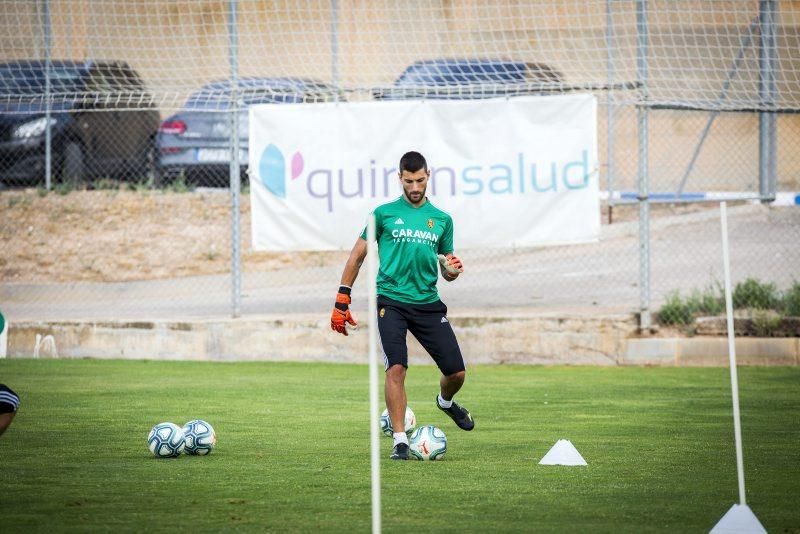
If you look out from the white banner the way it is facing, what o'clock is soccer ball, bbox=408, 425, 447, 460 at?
The soccer ball is roughly at 12 o'clock from the white banner.

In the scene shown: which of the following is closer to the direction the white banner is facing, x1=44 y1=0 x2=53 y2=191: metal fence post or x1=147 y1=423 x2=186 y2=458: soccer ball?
the soccer ball

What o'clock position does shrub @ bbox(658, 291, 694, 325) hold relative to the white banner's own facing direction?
The shrub is roughly at 9 o'clock from the white banner.

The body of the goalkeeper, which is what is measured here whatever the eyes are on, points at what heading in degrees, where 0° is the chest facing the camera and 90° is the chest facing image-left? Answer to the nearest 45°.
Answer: approximately 0°

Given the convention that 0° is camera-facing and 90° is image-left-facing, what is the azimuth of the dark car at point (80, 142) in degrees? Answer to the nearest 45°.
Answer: approximately 45°

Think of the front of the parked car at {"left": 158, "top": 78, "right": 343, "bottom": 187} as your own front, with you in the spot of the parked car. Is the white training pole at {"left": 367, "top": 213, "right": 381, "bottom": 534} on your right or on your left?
on your right

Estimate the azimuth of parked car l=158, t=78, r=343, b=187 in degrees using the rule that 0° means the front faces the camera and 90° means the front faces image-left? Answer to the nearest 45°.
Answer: approximately 225°

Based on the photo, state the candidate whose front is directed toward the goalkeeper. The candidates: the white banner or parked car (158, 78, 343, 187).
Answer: the white banner

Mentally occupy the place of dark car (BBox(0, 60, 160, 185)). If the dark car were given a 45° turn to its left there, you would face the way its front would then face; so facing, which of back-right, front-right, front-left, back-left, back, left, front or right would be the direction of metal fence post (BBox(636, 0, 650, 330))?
front-left

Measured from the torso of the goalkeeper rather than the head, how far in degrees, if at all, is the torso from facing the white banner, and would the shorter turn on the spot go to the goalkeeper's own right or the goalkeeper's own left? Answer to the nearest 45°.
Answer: approximately 180°
